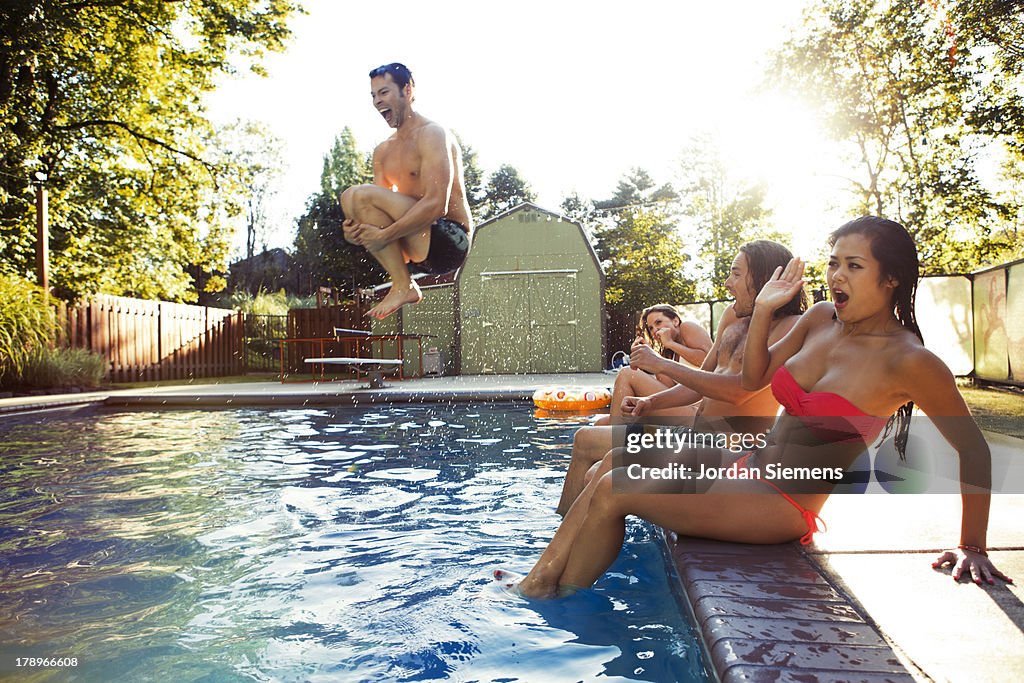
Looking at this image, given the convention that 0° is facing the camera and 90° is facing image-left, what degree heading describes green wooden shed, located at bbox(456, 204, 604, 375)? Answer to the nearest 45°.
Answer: approximately 0°

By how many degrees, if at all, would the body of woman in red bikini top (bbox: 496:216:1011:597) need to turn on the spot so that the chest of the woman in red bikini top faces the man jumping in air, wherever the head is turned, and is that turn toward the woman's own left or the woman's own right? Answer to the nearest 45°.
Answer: approximately 45° to the woman's own right

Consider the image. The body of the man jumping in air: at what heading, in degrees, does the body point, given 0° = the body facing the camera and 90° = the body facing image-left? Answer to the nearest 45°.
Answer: approximately 45°

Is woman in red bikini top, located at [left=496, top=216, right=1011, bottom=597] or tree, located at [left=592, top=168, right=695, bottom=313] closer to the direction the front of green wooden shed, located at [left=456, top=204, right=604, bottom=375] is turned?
the woman in red bikini top

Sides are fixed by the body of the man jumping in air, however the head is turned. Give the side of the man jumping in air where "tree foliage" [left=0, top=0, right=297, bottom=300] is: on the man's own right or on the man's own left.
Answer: on the man's own right

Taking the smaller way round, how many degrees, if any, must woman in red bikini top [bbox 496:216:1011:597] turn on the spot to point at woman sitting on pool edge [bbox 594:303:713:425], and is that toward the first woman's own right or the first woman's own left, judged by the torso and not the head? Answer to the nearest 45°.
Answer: approximately 135° to the first woman's own right

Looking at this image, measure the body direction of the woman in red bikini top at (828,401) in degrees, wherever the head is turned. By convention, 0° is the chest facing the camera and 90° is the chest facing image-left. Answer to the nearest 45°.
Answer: approximately 45°

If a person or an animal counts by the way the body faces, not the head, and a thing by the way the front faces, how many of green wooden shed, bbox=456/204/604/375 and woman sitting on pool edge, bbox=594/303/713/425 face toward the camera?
1

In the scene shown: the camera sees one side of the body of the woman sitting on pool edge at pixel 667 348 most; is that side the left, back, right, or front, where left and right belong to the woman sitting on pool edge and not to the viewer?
left

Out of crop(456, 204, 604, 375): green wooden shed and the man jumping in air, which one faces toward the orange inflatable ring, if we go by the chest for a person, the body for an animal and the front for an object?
the green wooden shed

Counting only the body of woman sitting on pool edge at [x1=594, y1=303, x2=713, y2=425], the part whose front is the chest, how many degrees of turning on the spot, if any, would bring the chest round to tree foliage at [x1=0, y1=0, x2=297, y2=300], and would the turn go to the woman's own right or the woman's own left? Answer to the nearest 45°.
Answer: approximately 45° to the woman's own right
